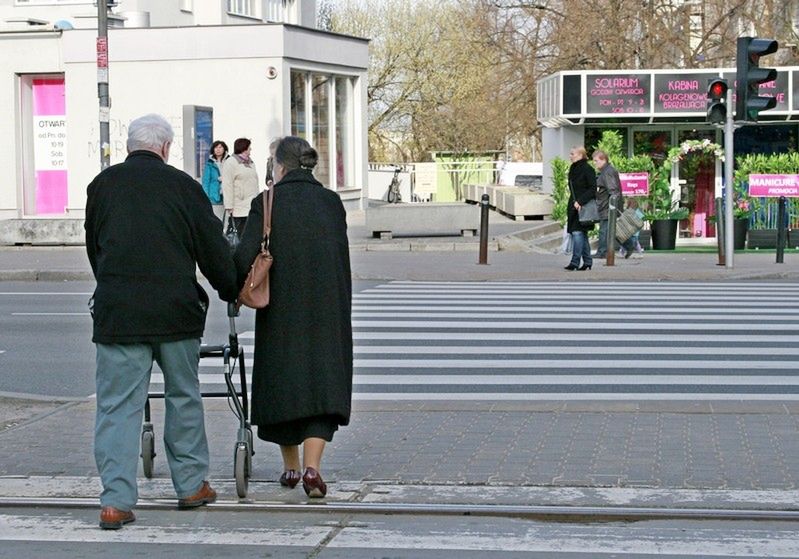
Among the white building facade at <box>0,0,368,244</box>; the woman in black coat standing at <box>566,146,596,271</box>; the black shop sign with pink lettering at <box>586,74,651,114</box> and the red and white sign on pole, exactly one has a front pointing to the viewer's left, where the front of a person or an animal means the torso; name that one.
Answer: the woman in black coat standing

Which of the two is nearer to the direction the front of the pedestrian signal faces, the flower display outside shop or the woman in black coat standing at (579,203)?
the woman in black coat standing

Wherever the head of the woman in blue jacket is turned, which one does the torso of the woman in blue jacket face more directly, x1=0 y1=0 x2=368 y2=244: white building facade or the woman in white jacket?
the woman in white jacket

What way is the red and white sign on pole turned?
toward the camera

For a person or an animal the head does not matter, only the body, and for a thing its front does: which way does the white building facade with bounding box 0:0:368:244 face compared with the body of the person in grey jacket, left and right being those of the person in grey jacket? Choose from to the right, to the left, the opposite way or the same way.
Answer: to the left

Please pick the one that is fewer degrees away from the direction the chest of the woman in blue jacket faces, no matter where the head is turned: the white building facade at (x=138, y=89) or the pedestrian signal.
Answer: the pedestrian signal

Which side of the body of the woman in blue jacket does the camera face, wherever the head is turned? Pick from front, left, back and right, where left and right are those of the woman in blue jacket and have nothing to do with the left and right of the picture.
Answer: front

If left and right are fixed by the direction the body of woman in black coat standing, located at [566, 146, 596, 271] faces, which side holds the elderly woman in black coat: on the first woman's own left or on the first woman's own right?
on the first woman's own left

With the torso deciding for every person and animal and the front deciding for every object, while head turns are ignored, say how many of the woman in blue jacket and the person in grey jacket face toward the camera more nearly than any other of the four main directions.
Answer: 1

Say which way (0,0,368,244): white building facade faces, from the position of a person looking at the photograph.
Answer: facing the viewer

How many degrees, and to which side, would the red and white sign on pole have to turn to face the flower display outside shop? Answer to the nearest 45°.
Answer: approximately 90° to its left

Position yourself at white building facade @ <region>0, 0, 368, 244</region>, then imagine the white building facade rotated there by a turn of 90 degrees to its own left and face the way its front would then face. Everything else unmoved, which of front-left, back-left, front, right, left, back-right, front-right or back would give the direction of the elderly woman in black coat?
right

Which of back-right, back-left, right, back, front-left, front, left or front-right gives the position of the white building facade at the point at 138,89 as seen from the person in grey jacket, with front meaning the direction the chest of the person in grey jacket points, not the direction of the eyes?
front-right

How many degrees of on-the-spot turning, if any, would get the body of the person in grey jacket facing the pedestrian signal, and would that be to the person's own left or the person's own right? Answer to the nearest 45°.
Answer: approximately 135° to the person's own left
